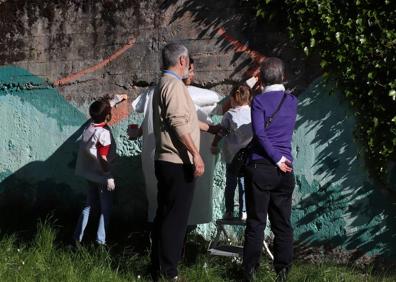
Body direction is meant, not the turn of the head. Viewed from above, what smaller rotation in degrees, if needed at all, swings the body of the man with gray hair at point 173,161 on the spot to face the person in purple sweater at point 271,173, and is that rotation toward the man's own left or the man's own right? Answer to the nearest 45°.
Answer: approximately 45° to the man's own right

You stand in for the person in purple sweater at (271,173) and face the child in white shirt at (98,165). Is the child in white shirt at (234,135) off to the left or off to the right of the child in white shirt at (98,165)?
right

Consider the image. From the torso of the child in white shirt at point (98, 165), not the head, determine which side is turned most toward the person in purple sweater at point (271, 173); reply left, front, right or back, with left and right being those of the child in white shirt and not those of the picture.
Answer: right

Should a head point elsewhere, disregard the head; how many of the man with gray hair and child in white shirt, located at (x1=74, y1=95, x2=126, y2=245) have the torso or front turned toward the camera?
0

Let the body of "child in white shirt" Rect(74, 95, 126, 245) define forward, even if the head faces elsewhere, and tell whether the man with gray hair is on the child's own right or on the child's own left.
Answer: on the child's own right

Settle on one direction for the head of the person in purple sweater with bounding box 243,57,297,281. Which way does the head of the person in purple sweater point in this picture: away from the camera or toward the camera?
away from the camera

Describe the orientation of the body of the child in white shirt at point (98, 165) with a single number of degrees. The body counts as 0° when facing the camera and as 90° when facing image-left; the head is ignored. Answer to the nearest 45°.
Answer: approximately 225°

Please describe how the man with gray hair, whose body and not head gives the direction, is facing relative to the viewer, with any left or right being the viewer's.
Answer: facing away from the viewer and to the right of the viewer

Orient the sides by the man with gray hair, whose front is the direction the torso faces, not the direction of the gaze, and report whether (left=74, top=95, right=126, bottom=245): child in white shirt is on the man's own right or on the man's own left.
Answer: on the man's own left

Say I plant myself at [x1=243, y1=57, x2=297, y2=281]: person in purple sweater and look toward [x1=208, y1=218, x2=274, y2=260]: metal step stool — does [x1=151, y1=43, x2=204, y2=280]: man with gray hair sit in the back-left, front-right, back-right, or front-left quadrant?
front-left

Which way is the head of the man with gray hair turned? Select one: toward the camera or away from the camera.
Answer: away from the camera
